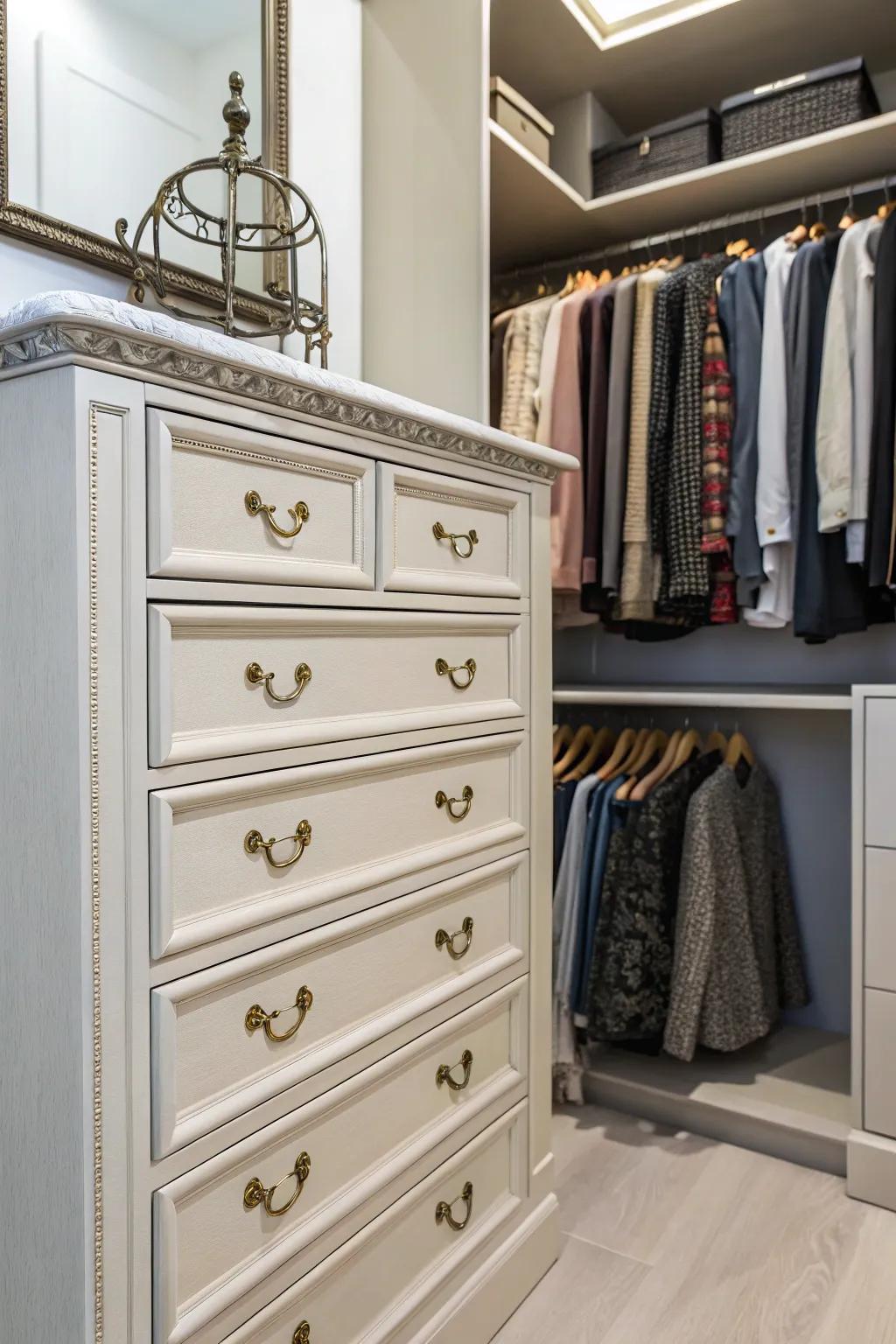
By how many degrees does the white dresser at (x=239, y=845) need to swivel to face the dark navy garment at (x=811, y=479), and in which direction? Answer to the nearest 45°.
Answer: approximately 90° to its left

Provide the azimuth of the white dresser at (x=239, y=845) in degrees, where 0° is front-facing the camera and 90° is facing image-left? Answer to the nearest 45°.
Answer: approximately 315°

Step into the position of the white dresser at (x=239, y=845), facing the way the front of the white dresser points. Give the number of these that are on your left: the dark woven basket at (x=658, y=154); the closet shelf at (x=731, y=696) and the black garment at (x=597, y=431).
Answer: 3

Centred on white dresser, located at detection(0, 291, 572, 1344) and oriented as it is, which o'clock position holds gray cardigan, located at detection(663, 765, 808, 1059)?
The gray cardigan is roughly at 9 o'clock from the white dresser.
